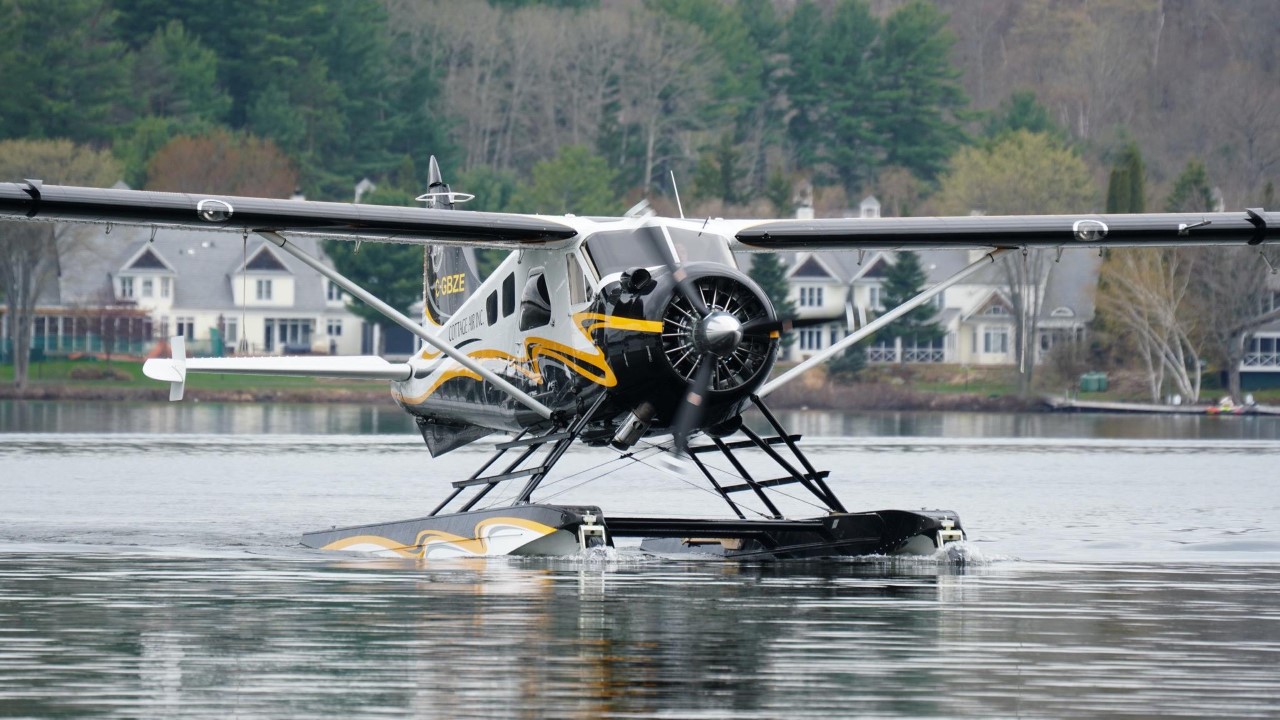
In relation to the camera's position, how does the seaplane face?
facing the viewer and to the right of the viewer
